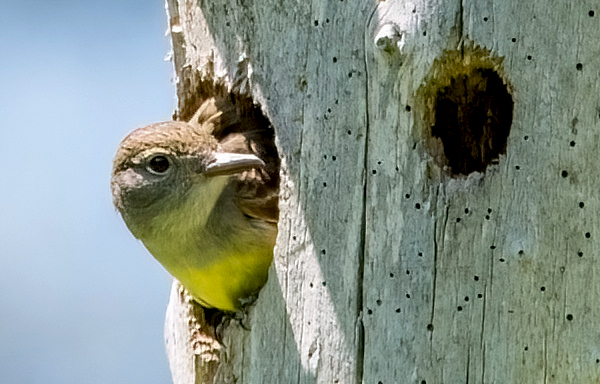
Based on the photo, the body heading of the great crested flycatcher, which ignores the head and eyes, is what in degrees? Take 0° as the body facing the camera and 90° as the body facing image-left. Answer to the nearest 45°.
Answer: approximately 45°
